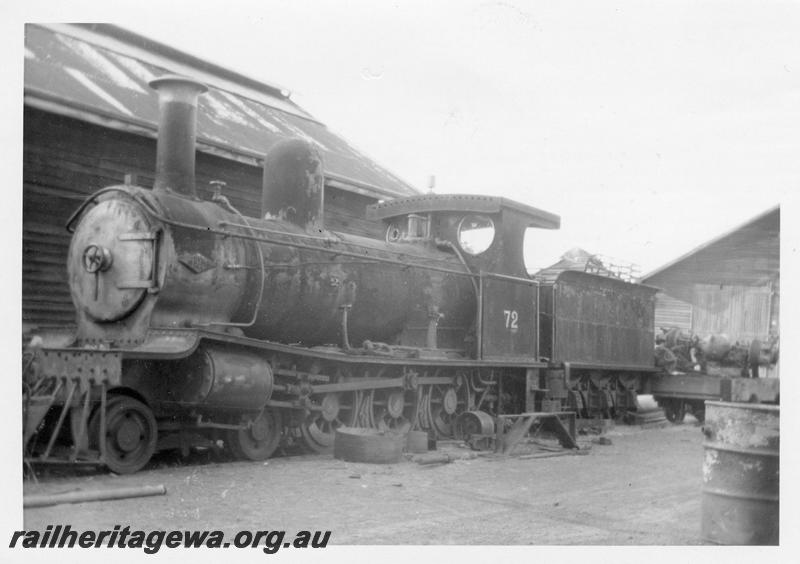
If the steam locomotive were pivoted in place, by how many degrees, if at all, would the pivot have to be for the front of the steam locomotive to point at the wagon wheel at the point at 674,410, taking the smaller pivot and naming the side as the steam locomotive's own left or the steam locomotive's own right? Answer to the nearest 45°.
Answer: approximately 180°

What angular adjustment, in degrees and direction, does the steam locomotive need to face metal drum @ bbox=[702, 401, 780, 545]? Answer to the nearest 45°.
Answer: approximately 90° to its left

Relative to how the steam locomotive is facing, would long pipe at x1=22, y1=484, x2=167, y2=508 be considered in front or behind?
in front

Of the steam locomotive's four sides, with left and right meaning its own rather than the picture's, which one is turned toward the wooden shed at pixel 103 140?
right

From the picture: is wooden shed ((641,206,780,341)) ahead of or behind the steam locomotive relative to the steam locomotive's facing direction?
behind

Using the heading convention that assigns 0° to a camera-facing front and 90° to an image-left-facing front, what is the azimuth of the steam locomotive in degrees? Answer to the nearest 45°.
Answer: approximately 45°
